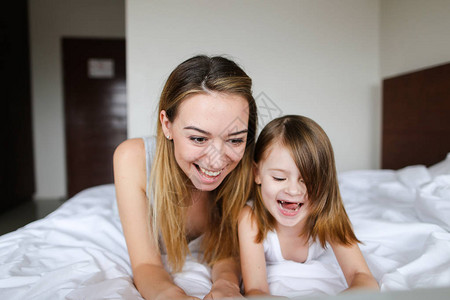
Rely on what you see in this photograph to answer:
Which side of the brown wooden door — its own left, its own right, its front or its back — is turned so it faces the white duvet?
front

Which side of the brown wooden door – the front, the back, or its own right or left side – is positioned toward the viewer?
front

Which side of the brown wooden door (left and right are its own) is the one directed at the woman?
front

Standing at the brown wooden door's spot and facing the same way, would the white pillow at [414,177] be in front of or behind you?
in front

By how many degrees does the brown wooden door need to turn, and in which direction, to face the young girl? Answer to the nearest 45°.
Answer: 0° — it already faces them
